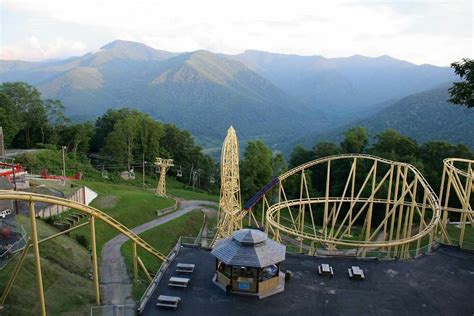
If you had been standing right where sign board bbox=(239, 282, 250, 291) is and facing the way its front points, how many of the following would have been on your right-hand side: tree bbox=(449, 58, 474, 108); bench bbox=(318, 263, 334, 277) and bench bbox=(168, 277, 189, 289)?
1

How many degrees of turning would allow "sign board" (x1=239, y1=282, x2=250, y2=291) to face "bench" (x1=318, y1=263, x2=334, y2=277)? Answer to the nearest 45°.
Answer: approximately 135° to its left

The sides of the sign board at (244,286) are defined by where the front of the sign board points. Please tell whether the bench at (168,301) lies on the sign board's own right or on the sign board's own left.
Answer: on the sign board's own right

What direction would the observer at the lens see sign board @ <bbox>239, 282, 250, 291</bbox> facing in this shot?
facing the viewer

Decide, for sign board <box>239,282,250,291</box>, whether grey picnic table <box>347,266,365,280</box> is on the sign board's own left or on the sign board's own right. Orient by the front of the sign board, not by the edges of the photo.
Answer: on the sign board's own left

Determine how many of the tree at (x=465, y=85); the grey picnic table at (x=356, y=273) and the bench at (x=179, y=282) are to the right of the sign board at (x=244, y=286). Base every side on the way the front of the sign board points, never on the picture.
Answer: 1

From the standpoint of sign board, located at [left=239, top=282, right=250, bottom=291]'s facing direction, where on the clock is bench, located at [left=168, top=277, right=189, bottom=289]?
The bench is roughly at 3 o'clock from the sign board.

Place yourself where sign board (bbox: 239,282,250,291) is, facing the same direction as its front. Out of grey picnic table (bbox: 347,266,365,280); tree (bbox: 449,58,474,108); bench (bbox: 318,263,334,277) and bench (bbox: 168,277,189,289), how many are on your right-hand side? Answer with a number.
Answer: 1

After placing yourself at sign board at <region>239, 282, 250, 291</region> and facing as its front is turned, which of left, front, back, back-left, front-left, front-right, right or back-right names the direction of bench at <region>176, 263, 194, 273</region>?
back-right

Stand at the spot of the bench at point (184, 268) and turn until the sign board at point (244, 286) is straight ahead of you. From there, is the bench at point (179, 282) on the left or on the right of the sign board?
right

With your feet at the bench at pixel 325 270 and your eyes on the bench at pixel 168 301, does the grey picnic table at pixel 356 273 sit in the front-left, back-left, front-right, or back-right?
back-left
